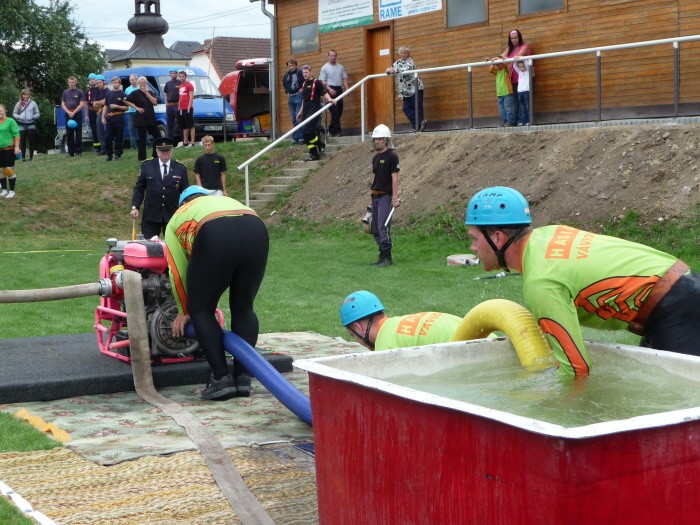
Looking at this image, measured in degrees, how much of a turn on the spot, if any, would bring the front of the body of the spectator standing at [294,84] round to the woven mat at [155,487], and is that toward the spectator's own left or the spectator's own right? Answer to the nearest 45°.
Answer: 0° — they already face it

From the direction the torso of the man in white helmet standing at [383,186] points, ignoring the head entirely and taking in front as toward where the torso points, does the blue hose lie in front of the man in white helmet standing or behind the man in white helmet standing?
in front

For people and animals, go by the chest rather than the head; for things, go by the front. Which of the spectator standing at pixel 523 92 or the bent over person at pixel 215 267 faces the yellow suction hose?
the spectator standing

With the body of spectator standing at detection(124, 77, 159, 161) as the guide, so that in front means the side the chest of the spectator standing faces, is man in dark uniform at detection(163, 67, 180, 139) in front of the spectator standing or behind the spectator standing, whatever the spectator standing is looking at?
behind

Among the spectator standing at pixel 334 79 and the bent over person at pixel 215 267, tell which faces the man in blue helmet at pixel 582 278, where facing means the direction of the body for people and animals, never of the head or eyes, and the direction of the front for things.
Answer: the spectator standing

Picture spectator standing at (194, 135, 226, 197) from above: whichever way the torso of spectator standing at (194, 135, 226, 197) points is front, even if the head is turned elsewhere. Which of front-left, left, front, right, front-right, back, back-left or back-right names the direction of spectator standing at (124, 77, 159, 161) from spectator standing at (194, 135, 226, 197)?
back

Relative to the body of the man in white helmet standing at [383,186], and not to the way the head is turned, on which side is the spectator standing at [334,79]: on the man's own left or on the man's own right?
on the man's own right

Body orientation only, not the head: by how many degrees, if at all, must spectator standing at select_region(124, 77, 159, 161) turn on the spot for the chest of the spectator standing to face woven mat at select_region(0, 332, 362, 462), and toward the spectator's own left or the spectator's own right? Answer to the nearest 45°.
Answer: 0° — they already face it

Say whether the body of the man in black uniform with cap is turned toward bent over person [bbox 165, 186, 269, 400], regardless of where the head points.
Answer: yes

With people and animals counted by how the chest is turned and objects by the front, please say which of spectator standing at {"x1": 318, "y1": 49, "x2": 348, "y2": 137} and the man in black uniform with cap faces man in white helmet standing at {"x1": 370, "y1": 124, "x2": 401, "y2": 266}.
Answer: spectator standing at {"x1": 318, "y1": 49, "x2": 348, "y2": 137}

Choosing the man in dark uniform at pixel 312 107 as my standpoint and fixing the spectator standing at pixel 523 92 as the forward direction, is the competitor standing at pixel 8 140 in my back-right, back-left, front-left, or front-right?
back-right

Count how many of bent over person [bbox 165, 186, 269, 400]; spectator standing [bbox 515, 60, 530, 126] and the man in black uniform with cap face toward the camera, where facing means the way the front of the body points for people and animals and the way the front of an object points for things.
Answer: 2

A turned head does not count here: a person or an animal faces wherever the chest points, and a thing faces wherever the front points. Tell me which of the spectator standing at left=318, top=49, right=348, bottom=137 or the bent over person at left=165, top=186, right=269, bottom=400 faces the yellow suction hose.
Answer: the spectator standing
